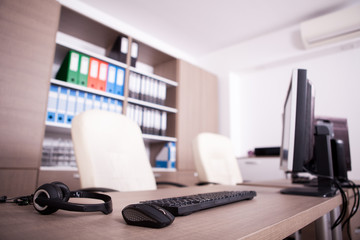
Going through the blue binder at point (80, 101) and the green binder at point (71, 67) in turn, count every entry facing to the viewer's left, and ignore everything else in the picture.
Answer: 0

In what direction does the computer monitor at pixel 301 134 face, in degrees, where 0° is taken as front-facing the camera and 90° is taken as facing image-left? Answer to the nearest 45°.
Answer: approximately 90°

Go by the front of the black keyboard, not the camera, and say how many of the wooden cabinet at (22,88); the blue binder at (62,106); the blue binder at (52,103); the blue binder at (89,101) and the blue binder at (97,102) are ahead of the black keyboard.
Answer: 5

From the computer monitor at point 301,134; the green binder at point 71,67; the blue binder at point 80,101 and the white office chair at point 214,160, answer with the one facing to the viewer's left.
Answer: the computer monitor

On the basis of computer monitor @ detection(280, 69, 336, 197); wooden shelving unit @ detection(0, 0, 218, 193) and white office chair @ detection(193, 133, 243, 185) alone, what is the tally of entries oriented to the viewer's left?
1

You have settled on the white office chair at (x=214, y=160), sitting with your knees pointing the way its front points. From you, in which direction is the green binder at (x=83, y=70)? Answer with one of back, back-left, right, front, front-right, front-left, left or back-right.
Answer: back-right

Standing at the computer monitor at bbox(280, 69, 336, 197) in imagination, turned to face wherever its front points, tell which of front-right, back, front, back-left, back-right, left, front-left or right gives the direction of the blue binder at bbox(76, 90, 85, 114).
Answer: front

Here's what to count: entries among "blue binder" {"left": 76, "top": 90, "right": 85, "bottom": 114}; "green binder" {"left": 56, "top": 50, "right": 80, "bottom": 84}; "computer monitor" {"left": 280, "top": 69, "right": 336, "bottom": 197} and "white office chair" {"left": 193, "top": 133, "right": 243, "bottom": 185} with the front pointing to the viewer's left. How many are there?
1

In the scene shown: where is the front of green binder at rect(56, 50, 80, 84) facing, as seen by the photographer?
facing the viewer and to the right of the viewer

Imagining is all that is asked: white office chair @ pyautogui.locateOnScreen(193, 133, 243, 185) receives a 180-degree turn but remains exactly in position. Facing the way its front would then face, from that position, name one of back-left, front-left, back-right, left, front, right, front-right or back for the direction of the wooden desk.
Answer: back-left

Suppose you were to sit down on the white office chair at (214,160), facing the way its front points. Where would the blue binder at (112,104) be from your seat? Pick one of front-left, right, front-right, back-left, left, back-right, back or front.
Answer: back-right

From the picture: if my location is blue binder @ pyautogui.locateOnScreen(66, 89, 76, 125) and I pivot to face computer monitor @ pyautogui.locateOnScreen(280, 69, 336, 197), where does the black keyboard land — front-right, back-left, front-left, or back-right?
front-right
